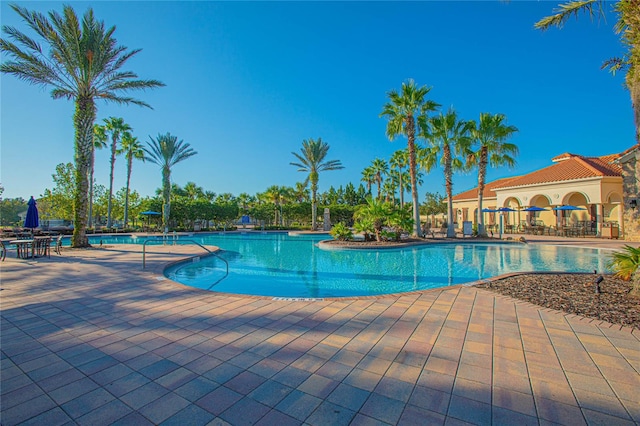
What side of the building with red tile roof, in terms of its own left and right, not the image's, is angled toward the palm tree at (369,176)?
right

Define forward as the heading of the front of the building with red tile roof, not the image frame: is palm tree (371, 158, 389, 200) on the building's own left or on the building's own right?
on the building's own right

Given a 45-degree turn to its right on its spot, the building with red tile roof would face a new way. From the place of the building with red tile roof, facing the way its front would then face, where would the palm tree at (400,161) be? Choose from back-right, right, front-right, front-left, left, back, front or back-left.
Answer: front

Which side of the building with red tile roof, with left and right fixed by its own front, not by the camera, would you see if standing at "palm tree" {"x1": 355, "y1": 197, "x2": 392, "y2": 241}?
front

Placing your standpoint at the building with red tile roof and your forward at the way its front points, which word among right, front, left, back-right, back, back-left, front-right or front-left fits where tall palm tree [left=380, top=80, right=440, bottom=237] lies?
front

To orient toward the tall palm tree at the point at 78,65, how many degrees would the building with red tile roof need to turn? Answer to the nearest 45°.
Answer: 0° — it already faces it

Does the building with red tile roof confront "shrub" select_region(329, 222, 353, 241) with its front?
yes

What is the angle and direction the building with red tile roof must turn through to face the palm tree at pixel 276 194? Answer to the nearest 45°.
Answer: approximately 45° to its right

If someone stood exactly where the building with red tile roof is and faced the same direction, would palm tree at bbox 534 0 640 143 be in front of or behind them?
in front

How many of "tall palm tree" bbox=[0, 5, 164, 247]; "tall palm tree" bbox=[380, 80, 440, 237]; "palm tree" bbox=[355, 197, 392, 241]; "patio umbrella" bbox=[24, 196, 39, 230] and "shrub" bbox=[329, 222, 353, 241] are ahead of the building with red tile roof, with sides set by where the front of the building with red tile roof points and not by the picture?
5

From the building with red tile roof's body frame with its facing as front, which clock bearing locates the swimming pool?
The swimming pool is roughly at 11 o'clock from the building with red tile roof.

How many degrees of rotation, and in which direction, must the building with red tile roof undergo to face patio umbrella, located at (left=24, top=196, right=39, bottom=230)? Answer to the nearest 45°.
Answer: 0° — it already faces it

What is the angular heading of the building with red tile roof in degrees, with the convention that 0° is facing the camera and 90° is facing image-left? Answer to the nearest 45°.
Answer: approximately 45°

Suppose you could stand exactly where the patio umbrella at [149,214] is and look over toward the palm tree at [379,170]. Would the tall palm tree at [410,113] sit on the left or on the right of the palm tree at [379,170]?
right
